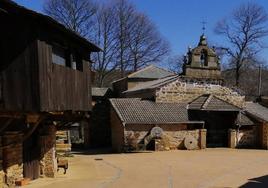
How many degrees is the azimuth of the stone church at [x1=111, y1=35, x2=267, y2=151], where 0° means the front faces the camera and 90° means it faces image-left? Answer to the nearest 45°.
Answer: approximately 0°
